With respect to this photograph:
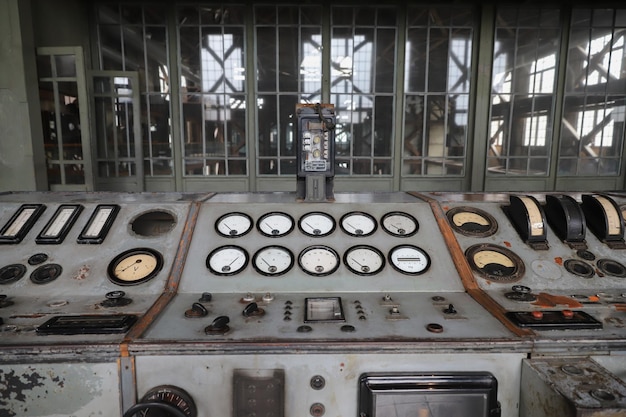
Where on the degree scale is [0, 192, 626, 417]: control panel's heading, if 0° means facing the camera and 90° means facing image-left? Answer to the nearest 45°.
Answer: approximately 0°

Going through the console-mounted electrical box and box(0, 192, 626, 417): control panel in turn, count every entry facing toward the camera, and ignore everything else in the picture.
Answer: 2

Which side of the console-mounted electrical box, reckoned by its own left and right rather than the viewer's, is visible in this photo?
front
